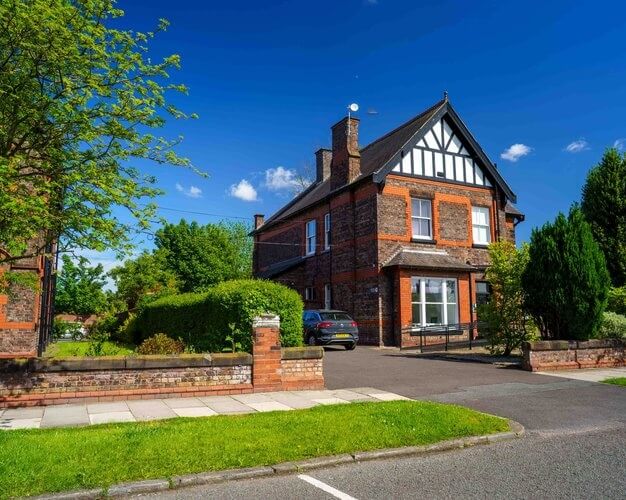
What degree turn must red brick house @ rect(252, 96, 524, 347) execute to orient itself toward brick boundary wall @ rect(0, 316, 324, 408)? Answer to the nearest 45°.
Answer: approximately 45° to its right

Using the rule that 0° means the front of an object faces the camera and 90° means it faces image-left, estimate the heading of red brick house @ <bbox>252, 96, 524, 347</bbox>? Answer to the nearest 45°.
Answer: approximately 315°

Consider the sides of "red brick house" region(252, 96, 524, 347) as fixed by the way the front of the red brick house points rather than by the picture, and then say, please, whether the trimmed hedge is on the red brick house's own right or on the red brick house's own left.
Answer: on the red brick house's own right

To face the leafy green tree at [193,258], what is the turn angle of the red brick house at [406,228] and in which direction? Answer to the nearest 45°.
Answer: approximately 180°

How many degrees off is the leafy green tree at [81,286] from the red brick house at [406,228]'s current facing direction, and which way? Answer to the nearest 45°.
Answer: approximately 90° to its right

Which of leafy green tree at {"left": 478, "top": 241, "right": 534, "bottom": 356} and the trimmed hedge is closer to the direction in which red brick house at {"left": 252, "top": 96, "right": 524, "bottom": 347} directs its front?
the leafy green tree

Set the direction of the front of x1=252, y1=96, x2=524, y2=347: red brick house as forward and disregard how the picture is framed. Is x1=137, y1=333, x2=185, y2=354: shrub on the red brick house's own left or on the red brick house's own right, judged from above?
on the red brick house's own right

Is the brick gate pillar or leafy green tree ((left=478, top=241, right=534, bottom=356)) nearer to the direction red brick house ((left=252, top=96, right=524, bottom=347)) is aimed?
the leafy green tree
